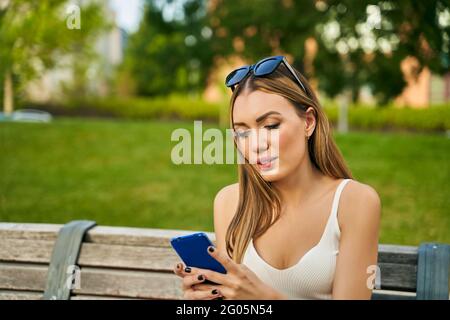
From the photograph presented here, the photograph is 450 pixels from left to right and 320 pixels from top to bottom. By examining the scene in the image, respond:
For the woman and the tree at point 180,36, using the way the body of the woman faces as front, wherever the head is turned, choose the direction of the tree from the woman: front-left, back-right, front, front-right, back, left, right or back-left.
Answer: back-right

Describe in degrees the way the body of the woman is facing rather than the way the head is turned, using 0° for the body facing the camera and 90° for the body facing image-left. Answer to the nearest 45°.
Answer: approximately 45°

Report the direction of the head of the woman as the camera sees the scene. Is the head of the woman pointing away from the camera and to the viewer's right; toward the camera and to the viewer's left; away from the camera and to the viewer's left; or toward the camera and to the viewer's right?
toward the camera and to the viewer's left
